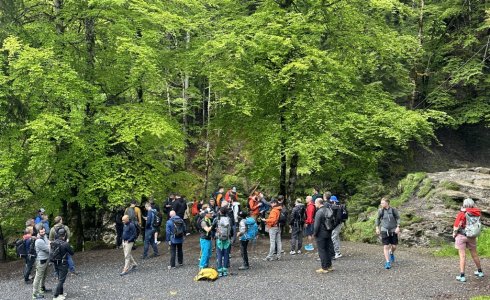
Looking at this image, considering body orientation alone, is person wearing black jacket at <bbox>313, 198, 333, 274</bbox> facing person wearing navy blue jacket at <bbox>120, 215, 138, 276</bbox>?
yes

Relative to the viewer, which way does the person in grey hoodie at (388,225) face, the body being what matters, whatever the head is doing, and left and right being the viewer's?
facing the viewer

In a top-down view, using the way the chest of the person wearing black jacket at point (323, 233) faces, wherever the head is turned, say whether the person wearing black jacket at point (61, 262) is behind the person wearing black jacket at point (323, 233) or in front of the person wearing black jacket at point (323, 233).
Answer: in front

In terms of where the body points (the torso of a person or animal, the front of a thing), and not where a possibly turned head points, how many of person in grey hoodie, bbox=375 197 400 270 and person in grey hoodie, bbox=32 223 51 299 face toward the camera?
1

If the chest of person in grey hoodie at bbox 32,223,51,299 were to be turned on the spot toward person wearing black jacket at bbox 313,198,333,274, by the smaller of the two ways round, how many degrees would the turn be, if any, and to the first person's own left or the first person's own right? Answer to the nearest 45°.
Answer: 0° — they already face them

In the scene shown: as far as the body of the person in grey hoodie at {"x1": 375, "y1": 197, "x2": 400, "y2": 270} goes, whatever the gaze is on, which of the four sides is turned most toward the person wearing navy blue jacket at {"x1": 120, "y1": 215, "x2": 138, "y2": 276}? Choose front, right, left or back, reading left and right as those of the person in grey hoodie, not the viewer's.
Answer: right

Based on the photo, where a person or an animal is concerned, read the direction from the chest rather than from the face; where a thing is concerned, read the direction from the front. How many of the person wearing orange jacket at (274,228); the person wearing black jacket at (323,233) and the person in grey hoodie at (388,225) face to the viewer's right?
0

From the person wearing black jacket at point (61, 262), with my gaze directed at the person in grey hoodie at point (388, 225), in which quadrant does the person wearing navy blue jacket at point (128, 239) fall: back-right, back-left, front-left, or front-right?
front-left

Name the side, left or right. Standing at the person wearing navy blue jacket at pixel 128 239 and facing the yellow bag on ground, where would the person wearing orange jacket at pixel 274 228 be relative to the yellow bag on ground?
left

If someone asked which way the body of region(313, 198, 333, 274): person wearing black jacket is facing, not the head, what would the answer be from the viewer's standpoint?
to the viewer's left
